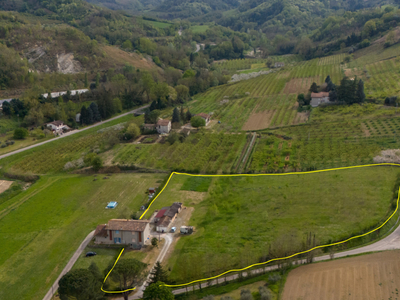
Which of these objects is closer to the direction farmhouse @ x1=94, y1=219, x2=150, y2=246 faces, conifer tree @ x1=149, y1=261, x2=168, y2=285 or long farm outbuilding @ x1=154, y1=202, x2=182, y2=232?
the conifer tree

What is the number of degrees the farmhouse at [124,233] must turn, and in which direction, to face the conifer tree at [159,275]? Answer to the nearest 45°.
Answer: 0° — it already faces it

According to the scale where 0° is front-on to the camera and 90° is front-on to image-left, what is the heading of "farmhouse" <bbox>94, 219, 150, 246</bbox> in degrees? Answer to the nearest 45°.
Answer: approximately 0°

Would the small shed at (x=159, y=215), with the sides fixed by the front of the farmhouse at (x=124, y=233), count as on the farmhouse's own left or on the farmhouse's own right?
on the farmhouse's own left

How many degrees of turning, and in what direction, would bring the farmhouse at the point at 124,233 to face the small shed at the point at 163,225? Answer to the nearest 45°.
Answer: approximately 90° to its left

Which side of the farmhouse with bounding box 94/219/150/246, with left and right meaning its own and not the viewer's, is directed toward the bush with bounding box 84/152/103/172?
back

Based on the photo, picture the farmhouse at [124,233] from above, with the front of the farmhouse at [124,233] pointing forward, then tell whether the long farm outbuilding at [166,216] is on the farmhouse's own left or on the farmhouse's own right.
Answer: on the farmhouse's own left
